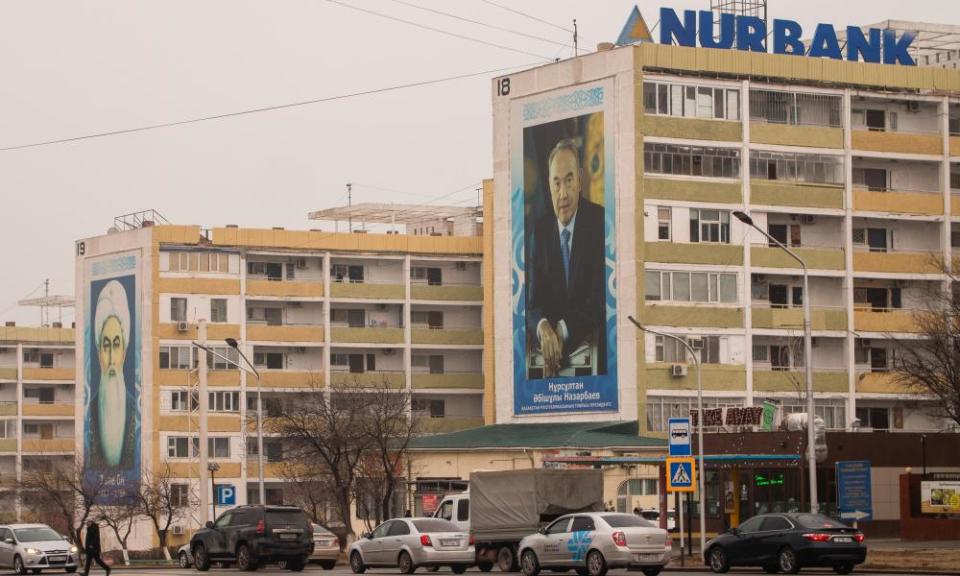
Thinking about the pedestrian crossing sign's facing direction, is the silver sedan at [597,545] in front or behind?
in front

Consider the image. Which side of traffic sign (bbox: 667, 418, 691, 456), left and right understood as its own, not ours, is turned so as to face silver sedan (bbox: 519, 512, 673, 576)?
front

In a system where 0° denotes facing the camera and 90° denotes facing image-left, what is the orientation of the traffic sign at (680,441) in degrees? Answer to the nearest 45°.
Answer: approximately 0°

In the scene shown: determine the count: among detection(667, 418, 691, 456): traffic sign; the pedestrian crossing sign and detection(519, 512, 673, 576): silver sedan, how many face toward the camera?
2

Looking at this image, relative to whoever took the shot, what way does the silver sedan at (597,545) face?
facing away from the viewer and to the left of the viewer
